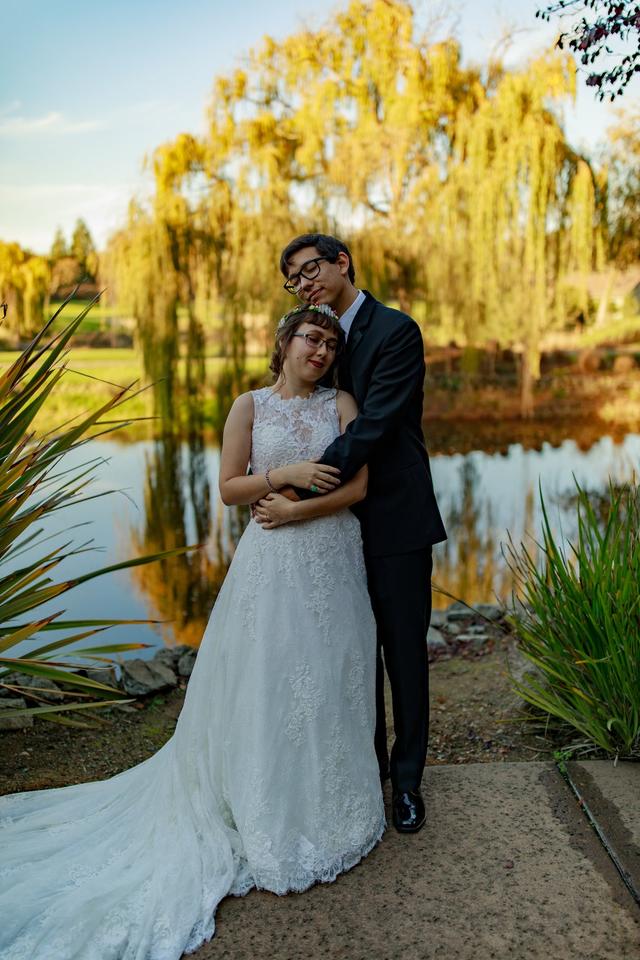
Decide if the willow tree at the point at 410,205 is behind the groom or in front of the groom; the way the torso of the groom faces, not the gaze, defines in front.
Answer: behind

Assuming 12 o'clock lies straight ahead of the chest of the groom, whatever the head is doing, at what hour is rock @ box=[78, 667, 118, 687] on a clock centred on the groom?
The rock is roughly at 3 o'clock from the groom.

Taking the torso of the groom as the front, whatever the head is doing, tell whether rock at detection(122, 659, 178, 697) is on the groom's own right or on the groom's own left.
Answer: on the groom's own right

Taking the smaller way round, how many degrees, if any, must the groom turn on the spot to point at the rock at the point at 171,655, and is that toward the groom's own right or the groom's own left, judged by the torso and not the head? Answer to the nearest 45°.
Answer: approximately 90° to the groom's own right

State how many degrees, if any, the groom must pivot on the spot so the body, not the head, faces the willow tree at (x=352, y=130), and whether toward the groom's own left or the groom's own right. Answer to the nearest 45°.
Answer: approximately 135° to the groom's own right

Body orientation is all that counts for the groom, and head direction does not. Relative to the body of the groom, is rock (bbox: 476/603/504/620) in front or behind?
behind

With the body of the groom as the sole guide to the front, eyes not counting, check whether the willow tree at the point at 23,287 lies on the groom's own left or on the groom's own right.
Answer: on the groom's own right

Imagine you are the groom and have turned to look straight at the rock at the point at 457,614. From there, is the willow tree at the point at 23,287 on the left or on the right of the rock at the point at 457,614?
left

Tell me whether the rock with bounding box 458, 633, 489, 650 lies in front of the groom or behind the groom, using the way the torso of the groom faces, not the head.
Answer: behind

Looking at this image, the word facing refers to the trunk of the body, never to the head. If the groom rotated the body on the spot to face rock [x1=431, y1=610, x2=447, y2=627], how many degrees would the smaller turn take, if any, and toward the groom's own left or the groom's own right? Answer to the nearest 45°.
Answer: approximately 135° to the groom's own right

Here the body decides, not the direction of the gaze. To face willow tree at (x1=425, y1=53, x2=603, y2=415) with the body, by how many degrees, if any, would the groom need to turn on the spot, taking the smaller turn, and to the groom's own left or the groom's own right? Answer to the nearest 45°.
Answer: approximately 135° to the groom's own right

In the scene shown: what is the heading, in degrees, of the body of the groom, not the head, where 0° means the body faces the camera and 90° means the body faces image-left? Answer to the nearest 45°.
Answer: approximately 45°

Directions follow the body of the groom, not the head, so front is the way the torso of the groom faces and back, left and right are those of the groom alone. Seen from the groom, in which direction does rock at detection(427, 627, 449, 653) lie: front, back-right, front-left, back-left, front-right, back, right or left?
back-right

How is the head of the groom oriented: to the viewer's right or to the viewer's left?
to the viewer's left
